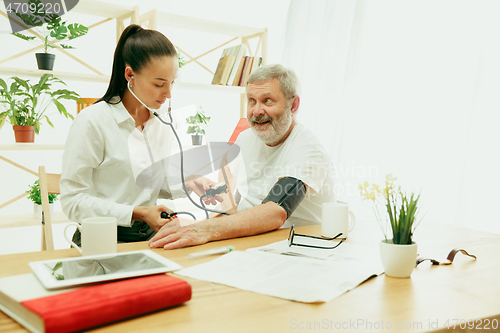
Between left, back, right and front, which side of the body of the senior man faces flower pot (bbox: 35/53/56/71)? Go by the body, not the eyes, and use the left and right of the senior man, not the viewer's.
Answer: right

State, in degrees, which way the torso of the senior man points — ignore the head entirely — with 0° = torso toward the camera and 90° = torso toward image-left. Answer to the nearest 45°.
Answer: approximately 45°

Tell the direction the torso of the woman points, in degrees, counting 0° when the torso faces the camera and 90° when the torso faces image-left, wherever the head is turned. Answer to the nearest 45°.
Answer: approximately 315°

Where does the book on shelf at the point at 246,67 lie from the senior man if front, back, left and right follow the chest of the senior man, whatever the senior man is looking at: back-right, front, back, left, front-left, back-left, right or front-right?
back-right

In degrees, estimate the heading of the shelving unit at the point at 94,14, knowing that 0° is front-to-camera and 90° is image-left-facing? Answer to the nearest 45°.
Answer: approximately 0°

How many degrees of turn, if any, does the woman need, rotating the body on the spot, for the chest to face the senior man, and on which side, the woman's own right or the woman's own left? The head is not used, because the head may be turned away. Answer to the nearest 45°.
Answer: approximately 45° to the woman's own left

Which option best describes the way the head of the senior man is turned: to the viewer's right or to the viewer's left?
to the viewer's left

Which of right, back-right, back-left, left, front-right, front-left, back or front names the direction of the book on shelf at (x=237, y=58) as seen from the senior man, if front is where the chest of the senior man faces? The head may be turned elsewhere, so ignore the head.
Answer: back-right

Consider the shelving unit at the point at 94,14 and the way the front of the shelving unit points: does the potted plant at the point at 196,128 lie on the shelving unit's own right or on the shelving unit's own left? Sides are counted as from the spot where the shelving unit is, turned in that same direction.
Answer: on the shelving unit's own left
